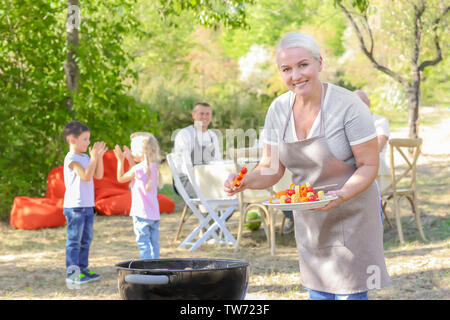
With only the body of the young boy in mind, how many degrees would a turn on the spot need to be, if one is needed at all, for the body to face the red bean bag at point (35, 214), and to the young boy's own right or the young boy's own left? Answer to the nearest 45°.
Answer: approximately 90° to the young boy's own left

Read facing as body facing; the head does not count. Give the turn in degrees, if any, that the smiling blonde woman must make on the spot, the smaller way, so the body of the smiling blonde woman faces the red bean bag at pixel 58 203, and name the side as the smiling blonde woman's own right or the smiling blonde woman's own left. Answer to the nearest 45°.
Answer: approximately 90° to the smiling blonde woman's own right

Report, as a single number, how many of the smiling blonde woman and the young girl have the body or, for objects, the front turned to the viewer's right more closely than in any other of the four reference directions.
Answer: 0

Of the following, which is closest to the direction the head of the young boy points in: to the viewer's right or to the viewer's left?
to the viewer's right

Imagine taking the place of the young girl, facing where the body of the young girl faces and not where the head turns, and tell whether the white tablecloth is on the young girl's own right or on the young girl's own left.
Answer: on the young girl's own right

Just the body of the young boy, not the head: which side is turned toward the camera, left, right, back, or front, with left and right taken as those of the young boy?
right

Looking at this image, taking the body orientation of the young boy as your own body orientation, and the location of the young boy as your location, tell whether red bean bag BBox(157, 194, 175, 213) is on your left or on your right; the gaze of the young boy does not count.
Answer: on your left

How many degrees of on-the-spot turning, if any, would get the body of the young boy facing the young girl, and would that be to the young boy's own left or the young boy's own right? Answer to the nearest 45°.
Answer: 0° — they already face them

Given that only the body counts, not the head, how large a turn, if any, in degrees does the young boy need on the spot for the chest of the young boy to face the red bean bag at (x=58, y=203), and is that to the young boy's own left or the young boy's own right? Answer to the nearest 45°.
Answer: approximately 90° to the young boy's own left
